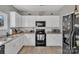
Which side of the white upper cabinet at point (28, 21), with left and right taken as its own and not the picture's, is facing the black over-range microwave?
left

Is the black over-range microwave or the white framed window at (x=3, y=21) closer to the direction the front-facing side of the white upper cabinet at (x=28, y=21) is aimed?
the white framed window

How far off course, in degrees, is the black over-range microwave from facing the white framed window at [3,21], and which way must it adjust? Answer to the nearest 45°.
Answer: approximately 45° to its right

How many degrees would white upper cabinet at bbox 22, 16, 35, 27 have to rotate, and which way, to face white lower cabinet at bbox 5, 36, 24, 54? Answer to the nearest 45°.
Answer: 0° — it already faces it

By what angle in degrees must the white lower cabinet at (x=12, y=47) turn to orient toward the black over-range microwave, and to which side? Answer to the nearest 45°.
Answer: approximately 90° to its left

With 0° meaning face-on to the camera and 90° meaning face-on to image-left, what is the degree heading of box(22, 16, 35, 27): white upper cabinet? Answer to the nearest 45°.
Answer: approximately 0°

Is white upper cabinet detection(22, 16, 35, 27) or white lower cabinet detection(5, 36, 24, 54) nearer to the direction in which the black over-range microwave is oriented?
the white lower cabinet

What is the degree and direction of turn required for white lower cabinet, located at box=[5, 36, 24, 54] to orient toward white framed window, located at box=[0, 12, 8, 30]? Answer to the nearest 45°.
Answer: approximately 135° to its left

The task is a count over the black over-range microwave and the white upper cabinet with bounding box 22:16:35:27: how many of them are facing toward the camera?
2

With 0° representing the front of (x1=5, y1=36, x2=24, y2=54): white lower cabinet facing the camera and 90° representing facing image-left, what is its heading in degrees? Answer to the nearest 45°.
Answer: approximately 315°
